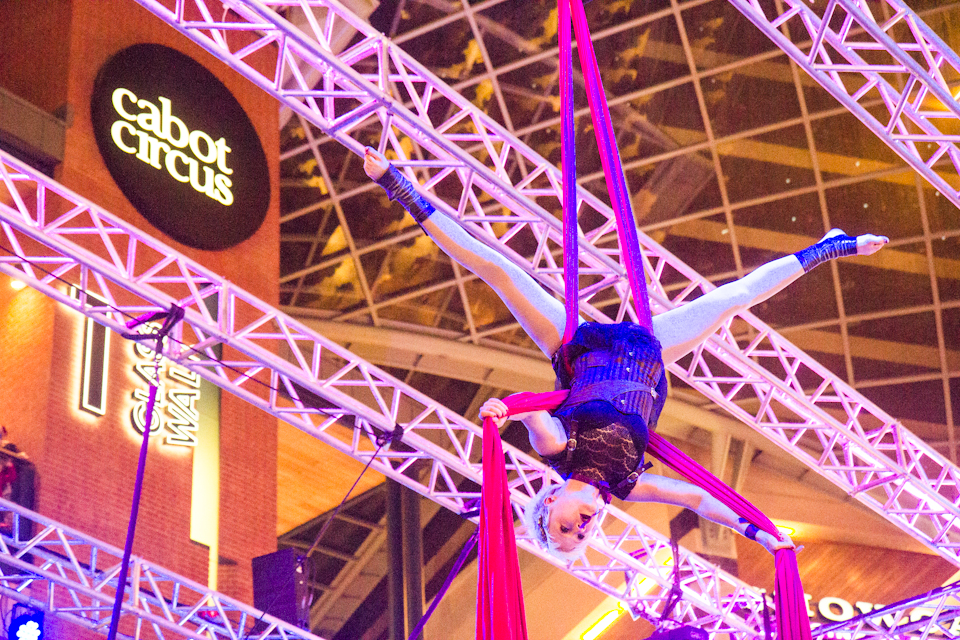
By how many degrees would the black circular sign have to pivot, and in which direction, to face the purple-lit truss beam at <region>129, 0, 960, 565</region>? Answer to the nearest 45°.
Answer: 0° — it already faces it

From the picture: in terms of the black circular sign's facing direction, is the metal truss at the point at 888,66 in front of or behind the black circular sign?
in front

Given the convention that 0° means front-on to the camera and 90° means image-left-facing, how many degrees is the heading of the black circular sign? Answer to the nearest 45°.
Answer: approximately 315°

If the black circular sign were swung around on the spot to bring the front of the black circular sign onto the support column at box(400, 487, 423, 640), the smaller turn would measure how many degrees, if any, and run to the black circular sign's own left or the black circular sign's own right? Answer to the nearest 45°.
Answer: approximately 90° to the black circular sign's own left

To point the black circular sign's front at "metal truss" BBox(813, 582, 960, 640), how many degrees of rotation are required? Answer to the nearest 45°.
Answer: approximately 45° to its left

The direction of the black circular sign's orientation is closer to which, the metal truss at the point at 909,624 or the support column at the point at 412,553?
the metal truss
